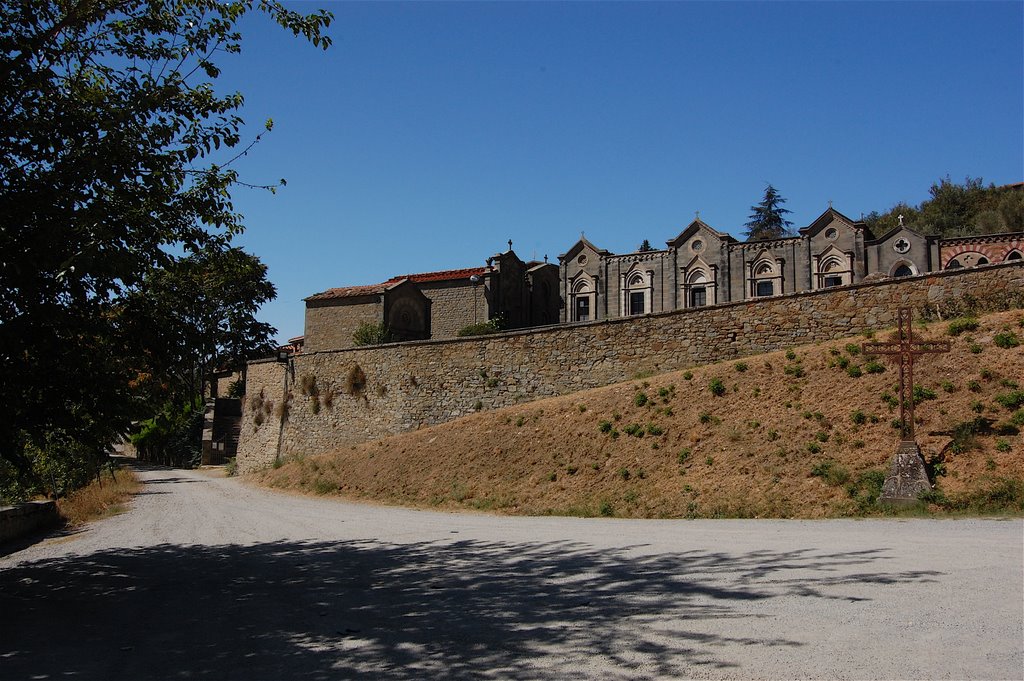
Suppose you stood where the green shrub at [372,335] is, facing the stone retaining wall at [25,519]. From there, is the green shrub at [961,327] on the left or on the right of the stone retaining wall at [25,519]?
left

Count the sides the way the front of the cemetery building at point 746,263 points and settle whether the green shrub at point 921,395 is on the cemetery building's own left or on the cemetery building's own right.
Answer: on the cemetery building's own left

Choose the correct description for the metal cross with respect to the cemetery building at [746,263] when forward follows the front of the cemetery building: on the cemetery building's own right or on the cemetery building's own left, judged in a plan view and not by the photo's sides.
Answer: on the cemetery building's own left

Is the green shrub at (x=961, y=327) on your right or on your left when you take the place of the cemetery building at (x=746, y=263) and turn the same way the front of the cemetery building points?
on your left

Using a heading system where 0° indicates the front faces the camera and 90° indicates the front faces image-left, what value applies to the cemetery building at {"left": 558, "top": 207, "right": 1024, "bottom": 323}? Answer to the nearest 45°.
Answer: approximately 45°

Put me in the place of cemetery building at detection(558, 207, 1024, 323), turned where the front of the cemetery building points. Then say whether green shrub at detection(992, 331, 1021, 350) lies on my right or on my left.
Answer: on my left

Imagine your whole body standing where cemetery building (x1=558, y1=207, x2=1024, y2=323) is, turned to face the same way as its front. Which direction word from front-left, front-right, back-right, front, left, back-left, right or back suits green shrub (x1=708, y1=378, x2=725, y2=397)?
front-left

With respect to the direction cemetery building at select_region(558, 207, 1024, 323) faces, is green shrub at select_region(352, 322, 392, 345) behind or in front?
in front
